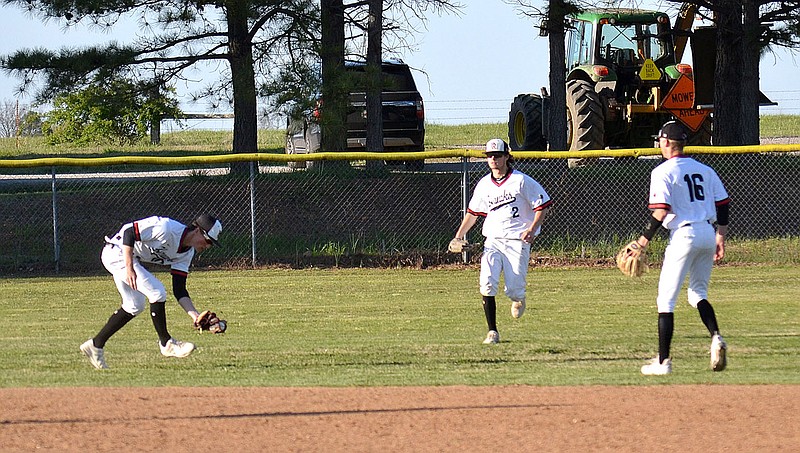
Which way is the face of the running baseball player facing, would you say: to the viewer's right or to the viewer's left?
to the viewer's left

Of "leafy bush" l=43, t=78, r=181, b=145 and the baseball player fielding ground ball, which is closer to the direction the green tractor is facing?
the leafy bush

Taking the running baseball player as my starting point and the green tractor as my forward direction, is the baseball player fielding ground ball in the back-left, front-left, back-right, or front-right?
back-left

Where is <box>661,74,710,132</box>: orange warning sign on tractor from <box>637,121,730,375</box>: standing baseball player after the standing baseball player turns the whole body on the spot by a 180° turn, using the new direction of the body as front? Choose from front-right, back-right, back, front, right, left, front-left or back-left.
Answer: back-left

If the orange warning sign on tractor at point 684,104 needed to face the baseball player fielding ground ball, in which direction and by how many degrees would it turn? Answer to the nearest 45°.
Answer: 0° — it already faces them

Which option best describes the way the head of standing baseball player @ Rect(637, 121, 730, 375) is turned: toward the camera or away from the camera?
away from the camera

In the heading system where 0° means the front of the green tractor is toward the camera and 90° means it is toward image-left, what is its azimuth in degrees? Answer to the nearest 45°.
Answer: approximately 135°

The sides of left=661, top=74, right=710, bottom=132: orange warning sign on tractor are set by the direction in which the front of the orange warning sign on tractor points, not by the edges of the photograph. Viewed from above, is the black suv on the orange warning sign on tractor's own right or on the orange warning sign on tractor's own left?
on the orange warning sign on tractor's own right

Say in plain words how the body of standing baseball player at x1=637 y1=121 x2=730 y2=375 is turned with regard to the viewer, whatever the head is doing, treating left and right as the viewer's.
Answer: facing away from the viewer and to the left of the viewer

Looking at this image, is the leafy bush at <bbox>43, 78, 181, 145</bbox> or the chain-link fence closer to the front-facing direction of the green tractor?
the leafy bush

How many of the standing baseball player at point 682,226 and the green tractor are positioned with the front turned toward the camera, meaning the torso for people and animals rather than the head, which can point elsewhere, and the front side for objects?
0

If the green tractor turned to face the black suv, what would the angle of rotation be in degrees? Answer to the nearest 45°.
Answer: approximately 45° to its left
